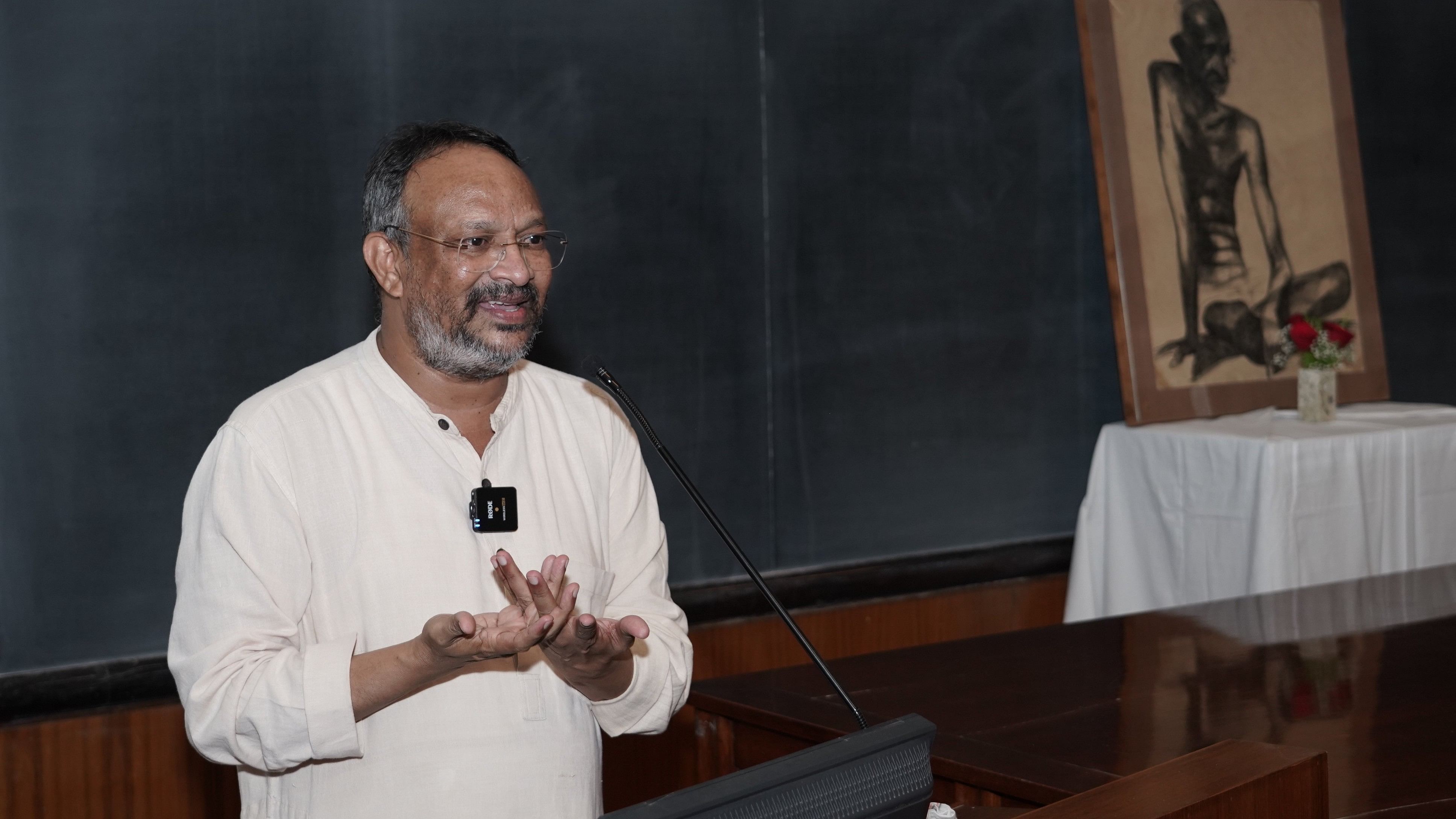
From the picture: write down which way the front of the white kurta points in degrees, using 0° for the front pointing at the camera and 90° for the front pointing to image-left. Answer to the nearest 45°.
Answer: approximately 315°

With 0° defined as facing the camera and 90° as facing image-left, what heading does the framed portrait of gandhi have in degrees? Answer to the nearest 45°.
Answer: approximately 0°

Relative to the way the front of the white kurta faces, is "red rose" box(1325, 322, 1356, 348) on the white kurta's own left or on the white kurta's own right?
on the white kurta's own left

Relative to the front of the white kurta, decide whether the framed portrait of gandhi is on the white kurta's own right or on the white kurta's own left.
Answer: on the white kurta's own left

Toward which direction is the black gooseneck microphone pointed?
to the viewer's left

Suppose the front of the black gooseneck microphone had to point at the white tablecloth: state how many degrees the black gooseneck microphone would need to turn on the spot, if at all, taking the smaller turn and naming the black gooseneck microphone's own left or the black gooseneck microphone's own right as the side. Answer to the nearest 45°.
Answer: approximately 135° to the black gooseneck microphone's own right
